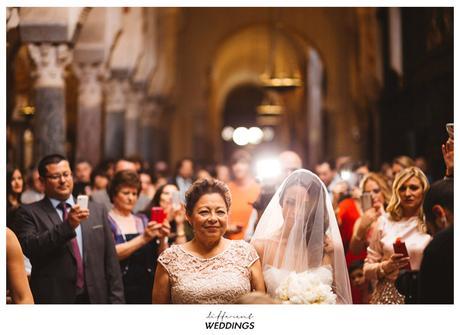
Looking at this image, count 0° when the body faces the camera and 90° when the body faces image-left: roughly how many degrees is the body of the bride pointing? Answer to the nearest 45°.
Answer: approximately 0°

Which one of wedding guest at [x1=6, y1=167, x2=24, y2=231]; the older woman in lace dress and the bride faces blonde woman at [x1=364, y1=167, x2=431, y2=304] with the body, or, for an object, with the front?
the wedding guest

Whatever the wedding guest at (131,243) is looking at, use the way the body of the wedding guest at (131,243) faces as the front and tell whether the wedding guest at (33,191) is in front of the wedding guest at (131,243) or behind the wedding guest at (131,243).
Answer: behind

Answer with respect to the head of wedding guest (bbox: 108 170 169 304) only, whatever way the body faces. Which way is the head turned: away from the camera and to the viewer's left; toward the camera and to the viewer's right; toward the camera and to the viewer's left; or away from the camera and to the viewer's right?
toward the camera and to the viewer's right

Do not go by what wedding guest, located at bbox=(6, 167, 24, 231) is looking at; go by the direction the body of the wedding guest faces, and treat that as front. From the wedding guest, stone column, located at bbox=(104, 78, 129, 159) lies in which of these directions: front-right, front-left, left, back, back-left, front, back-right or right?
back-left

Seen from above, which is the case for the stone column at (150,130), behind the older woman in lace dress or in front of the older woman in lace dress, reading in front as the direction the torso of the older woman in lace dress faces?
behind

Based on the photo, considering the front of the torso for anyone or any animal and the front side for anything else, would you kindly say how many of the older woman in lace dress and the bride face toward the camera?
2

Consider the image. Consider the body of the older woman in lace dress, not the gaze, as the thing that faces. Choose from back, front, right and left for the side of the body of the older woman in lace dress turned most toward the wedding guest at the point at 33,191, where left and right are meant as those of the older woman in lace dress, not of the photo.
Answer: back
